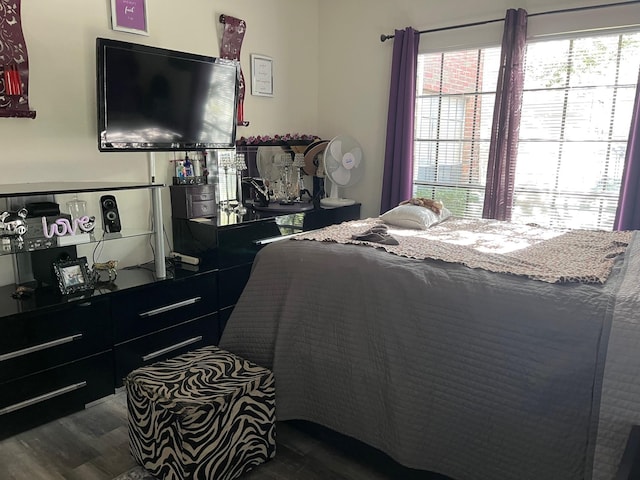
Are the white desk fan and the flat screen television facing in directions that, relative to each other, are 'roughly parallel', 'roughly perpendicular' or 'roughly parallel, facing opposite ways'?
roughly parallel

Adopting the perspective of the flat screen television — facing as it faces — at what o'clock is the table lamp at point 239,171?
The table lamp is roughly at 9 o'clock from the flat screen television.

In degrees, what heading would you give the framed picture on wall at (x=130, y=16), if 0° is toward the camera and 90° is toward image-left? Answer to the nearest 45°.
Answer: approximately 315°

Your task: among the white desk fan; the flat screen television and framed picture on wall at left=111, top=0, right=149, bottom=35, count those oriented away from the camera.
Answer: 0

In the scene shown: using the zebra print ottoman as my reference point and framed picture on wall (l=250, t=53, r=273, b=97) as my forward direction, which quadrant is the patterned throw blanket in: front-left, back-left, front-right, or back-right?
front-right

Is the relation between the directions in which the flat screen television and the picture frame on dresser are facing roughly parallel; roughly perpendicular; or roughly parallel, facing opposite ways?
roughly parallel

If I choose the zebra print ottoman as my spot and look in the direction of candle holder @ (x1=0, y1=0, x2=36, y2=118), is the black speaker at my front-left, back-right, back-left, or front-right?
front-right

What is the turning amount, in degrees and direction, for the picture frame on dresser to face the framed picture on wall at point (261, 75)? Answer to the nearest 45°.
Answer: approximately 90° to its left

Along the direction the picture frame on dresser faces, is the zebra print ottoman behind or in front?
in front

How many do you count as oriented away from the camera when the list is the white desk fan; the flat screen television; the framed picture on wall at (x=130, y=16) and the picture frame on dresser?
0

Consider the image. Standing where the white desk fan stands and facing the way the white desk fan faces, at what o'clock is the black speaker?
The black speaker is roughly at 3 o'clock from the white desk fan.

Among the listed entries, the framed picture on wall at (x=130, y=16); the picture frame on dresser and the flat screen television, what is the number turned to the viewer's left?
0

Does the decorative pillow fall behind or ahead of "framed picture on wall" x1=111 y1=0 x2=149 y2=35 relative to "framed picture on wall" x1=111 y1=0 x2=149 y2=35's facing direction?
ahead
